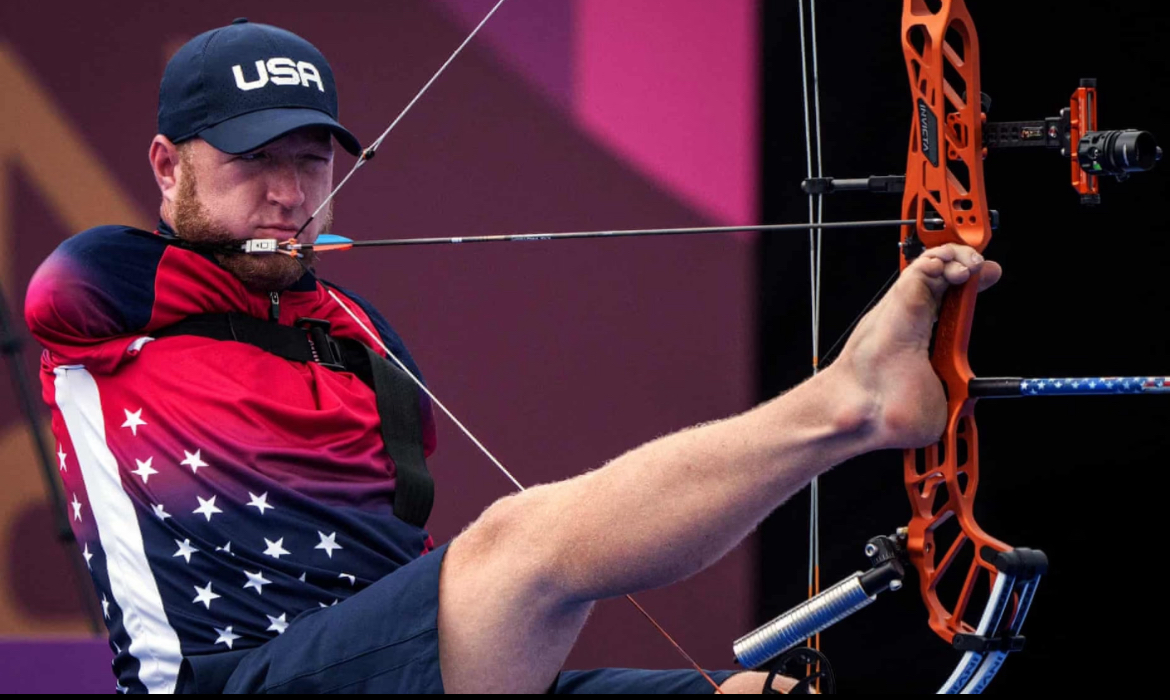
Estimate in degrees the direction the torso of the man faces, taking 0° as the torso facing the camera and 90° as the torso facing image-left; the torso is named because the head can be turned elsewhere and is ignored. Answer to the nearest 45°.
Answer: approximately 315°
